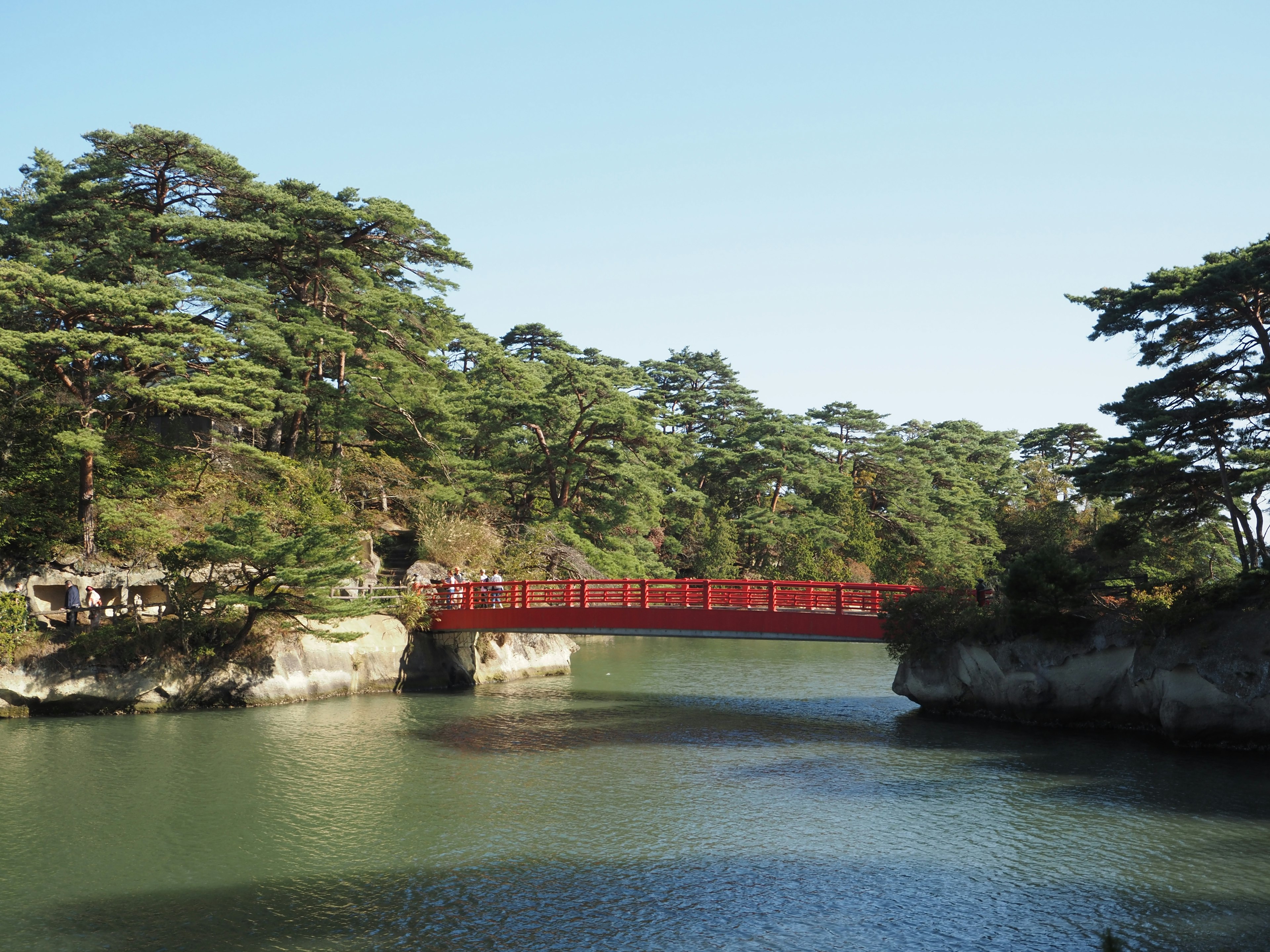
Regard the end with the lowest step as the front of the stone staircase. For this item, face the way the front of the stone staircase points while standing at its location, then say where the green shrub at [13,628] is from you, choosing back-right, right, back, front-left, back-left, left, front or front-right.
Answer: front-right

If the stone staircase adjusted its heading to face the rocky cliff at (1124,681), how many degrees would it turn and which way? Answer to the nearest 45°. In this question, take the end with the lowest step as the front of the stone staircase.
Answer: approximately 45° to its left

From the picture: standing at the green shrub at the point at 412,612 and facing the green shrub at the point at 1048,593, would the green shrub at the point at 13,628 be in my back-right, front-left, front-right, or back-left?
back-right

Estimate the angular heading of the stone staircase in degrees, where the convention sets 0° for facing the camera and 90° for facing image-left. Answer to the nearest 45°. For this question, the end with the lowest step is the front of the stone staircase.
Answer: approximately 0°

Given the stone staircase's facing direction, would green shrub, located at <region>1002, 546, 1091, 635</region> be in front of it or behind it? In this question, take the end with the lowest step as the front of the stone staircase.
in front

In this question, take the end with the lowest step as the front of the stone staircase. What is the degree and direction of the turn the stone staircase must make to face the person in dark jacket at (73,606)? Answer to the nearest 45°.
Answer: approximately 45° to its right

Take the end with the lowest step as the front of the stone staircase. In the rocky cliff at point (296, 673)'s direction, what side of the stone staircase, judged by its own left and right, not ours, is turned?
front

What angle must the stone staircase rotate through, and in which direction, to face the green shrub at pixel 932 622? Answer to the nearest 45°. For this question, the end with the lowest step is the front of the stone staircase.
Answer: approximately 45° to its left

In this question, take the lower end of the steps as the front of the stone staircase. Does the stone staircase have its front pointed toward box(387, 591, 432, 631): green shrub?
yes
